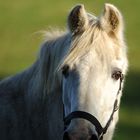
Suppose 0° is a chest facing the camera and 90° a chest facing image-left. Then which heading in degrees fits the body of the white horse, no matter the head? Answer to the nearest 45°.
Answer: approximately 315°
